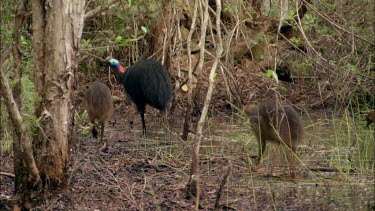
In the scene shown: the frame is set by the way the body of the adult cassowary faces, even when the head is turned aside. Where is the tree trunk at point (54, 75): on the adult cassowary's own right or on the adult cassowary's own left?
on the adult cassowary's own left

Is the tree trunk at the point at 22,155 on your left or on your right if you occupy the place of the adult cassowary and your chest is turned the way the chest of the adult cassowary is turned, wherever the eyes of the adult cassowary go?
on your left

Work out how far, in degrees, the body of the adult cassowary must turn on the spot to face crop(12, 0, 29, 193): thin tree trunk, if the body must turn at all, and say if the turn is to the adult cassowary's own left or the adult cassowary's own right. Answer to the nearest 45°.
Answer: approximately 90° to the adult cassowary's own left

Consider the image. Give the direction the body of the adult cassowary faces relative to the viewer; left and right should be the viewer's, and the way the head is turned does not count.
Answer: facing to the left of the viewer
